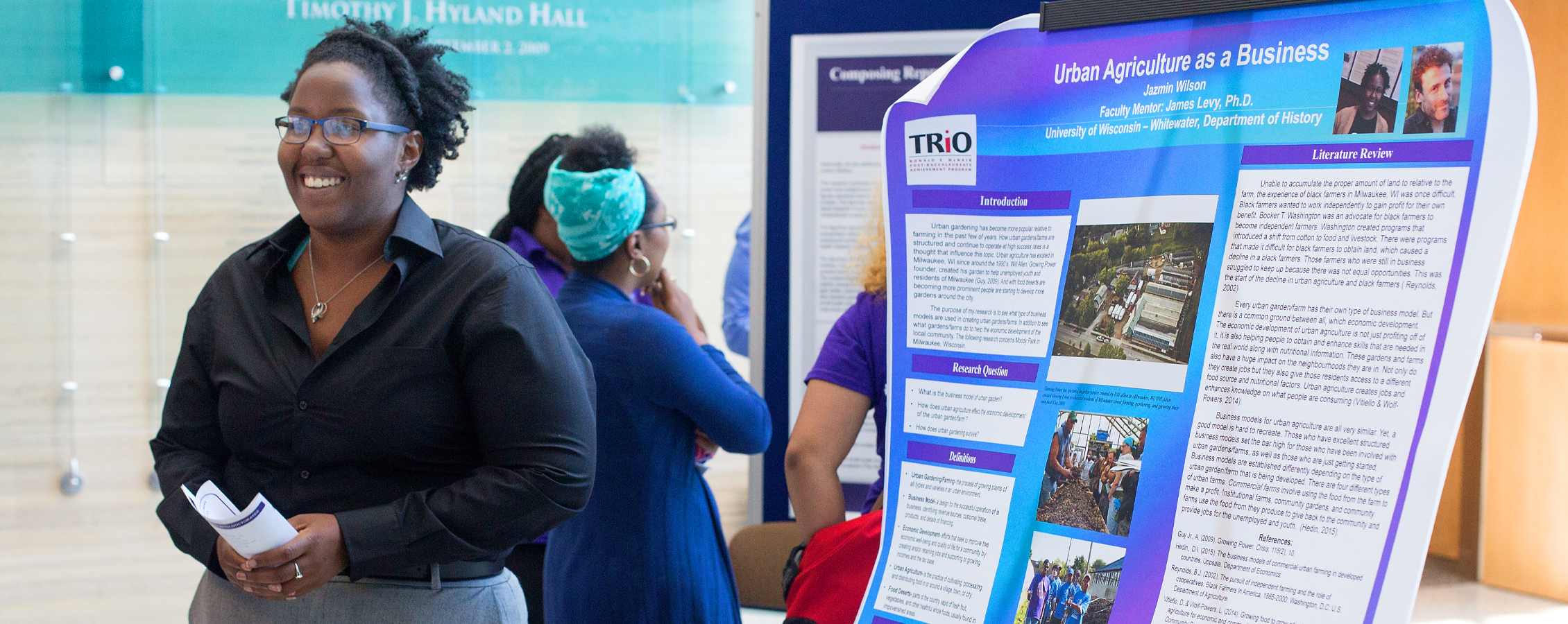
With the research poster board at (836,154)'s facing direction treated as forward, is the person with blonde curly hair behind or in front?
in front

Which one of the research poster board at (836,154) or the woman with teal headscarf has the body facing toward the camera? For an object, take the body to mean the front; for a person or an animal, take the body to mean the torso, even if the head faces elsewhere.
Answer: the research poster board

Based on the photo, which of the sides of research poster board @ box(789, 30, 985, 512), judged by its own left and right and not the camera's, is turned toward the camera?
front

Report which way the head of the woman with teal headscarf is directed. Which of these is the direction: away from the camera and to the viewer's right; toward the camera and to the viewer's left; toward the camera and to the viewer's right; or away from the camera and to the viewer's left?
away from the camera and to the viewer's right

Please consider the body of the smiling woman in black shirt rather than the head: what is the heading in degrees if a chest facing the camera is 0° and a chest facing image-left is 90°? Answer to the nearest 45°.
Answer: approximately 45°

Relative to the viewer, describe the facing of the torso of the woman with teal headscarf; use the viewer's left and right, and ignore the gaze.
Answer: facing away from the viewer and to the right of the viewer

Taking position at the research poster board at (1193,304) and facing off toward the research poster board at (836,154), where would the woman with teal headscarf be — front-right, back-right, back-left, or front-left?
front-left

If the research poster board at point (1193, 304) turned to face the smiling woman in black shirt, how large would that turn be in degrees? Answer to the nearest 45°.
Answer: approximately 45° to its right

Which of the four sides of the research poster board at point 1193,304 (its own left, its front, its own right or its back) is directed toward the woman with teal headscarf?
right

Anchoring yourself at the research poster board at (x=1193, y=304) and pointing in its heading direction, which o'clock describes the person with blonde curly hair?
The person with blonde curly hair is roughly at 3 o'clock from the research poster board.
